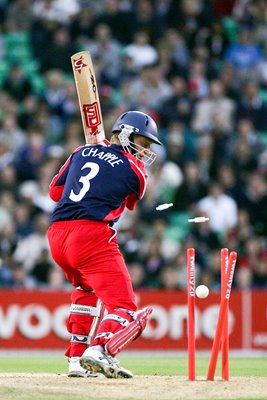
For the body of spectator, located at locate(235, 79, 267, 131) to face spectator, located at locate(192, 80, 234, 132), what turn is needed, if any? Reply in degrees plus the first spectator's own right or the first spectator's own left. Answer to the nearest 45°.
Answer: approximately 45° to the first spectator's own right

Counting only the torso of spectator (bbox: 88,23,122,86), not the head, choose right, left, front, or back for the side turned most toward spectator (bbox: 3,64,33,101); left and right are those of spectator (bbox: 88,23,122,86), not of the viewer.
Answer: right

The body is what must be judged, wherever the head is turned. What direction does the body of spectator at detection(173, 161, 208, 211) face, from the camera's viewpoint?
toward the camera

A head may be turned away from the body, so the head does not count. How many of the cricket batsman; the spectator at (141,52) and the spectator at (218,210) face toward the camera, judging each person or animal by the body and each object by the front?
2

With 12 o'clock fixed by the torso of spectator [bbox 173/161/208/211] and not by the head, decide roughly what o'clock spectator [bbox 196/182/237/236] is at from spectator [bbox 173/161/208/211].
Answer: spectator [bbox 196/182/237/236] is roughly at 11 o'clock from spectator [bbox 173/161/208/211].

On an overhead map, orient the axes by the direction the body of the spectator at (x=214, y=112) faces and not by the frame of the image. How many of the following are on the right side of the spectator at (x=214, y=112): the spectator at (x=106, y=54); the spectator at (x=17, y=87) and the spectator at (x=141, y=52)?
3

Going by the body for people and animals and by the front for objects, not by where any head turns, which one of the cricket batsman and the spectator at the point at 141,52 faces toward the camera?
the spectator

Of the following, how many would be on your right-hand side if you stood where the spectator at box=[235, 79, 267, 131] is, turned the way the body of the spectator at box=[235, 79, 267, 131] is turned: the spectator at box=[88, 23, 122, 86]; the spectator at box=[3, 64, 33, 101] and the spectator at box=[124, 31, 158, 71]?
3

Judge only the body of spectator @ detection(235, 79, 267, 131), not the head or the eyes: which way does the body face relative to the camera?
toward the camera

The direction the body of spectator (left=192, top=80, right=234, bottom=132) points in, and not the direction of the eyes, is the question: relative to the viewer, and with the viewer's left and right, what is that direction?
facing the viewer

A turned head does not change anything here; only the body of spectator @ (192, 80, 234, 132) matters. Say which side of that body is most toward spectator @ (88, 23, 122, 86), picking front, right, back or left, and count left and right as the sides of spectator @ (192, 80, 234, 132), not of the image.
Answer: right
